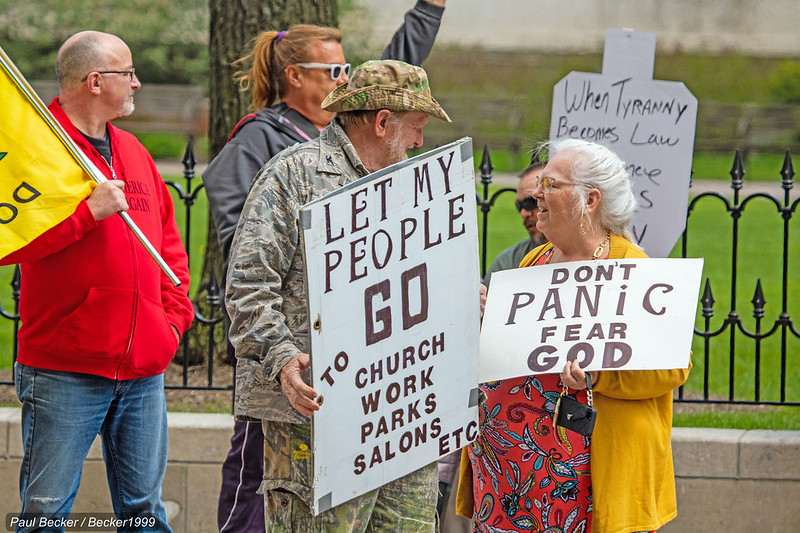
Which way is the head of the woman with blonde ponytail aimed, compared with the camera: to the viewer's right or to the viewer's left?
to the viewer's right

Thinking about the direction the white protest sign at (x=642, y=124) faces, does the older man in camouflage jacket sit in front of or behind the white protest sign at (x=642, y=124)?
in front

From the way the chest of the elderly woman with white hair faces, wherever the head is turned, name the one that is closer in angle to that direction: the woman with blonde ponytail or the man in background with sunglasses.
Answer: the woman with blonde ponytail

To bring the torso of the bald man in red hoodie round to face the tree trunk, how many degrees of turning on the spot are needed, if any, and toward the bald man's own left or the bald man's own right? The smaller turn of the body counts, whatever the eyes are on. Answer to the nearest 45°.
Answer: approximately 135° to the bald man's own left

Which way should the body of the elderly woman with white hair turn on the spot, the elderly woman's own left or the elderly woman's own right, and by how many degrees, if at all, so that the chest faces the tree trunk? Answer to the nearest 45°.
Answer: approximately 90° to the elderly woman's own right

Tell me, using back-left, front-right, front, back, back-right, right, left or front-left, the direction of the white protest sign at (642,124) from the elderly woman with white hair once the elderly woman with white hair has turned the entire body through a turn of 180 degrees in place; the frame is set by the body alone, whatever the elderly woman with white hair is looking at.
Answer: front-left

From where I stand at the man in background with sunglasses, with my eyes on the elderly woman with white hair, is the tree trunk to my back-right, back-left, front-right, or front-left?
back-right

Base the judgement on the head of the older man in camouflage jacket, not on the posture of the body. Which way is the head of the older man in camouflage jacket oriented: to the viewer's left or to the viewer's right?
to the viewer's right

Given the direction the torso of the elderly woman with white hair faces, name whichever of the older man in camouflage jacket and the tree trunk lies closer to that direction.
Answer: the older man in camouflage jacket
